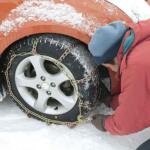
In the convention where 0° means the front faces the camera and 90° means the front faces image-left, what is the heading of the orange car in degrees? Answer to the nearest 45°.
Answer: approximately 315°
